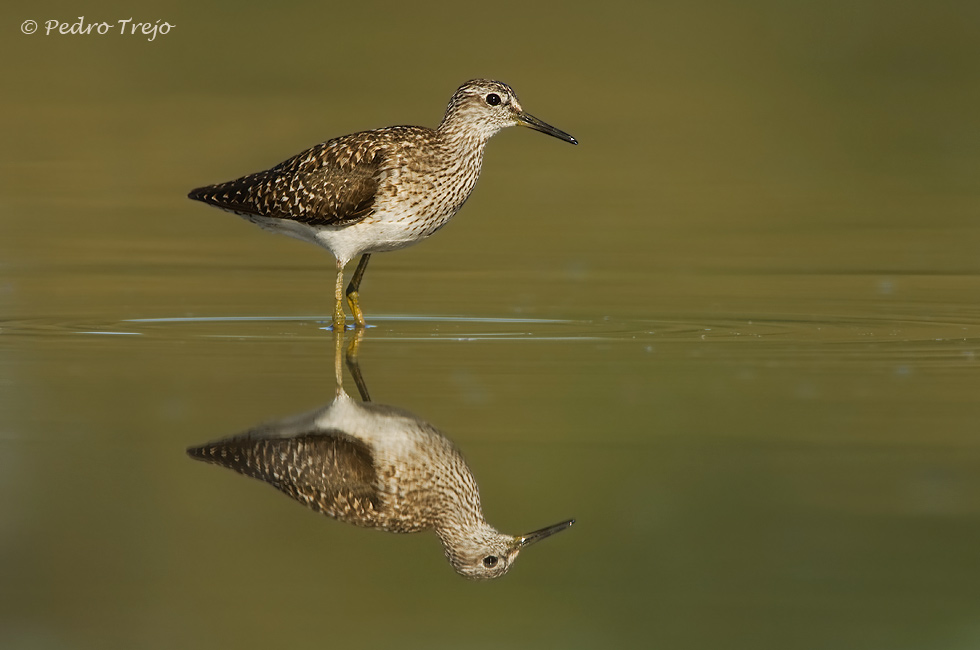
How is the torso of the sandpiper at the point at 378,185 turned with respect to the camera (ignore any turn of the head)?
to the viewer's right
